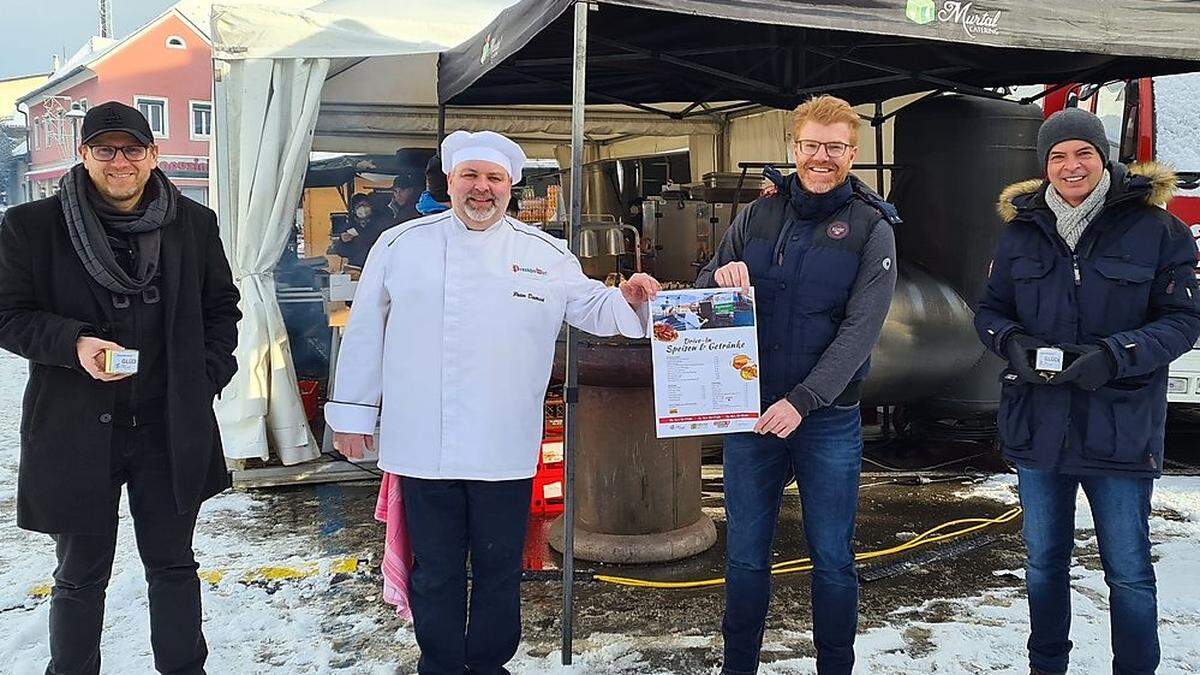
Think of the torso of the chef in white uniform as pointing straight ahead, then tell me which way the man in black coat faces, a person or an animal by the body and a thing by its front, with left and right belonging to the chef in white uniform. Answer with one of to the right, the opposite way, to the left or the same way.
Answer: the same way

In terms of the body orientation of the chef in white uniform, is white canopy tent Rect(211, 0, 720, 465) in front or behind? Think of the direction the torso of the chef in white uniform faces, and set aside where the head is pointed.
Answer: behind

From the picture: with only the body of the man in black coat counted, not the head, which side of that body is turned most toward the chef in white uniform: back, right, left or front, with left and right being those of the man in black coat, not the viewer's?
left

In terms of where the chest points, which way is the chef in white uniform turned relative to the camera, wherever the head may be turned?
toward the camera

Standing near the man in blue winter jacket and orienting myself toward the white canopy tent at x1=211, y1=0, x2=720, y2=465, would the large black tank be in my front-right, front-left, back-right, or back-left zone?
front-right

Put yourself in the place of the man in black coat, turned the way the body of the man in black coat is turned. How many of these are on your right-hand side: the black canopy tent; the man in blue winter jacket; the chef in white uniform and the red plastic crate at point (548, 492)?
0

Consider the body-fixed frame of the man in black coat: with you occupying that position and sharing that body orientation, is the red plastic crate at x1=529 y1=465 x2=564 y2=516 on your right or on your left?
on your left

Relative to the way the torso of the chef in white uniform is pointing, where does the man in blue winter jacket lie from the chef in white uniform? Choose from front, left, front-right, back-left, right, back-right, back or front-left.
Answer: left

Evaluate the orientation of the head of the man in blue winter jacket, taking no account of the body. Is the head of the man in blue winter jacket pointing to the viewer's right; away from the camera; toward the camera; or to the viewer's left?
toward the camera

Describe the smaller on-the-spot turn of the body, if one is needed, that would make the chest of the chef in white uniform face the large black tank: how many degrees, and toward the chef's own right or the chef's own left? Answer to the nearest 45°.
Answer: approximately 135° to the chef's own left

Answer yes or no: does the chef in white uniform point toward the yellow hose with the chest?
no

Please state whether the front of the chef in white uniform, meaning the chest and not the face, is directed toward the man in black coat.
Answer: no

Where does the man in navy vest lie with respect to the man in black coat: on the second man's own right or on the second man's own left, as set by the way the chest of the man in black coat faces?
on the second man's own left

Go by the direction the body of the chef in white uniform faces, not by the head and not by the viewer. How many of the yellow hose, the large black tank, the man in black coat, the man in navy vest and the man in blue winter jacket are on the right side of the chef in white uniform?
1

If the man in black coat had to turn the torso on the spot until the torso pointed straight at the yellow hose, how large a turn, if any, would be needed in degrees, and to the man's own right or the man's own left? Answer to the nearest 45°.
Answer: approximately 90° to the man's own left

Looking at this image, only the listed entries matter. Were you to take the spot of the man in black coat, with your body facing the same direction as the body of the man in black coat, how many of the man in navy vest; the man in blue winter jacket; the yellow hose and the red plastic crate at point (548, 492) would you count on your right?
0

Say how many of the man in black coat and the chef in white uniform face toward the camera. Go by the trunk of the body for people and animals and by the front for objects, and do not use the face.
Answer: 2

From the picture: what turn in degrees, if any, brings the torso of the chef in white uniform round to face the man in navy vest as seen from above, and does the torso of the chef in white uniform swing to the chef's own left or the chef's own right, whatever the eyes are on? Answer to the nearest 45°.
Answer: approximately 90° to the chef's own left

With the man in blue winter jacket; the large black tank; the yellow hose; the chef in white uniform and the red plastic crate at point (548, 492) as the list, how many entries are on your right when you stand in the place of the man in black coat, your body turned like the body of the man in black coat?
0
